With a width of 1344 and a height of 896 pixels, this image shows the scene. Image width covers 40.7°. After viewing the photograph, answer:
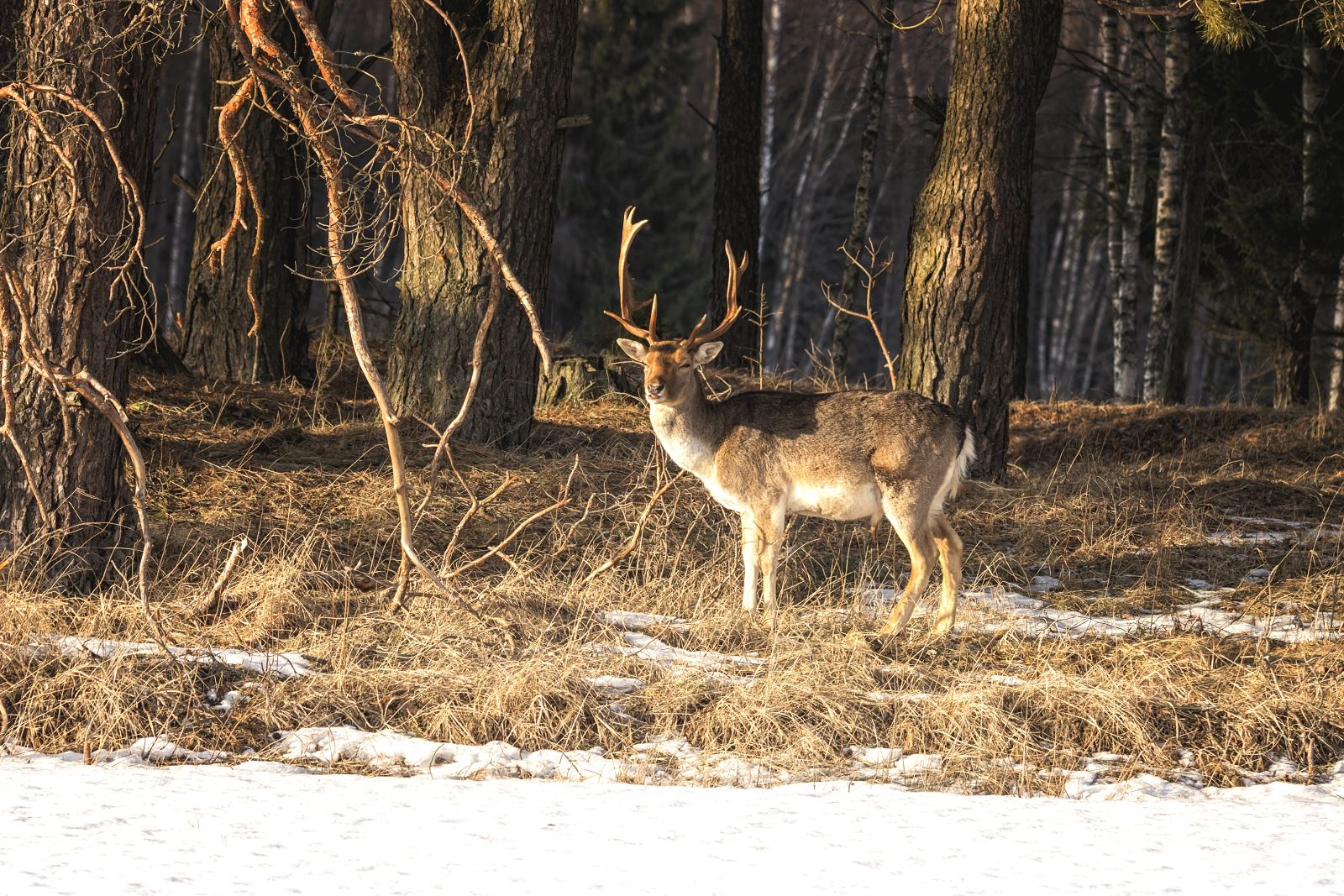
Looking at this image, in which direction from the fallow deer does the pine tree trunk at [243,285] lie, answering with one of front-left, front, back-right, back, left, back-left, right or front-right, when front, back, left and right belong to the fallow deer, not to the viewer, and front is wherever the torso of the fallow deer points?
front-right

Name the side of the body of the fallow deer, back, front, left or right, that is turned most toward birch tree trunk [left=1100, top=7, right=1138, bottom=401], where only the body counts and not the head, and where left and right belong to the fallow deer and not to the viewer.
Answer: right

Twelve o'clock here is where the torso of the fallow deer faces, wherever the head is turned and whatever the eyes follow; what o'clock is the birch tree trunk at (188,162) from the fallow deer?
The birch tree trunk is roughly at 2 o'clock from the fallow deer.

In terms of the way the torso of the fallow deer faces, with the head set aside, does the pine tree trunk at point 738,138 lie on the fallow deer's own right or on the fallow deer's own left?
on the fallow deer's own right

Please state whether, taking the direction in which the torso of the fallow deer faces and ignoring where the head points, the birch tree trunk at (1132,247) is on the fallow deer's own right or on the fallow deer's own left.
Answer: on the fallow deer's own right

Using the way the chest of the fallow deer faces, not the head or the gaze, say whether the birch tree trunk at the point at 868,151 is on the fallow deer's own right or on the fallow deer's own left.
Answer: on the fallow deer's own right

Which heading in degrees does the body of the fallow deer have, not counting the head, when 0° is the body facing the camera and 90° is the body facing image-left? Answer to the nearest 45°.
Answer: approximately 90°

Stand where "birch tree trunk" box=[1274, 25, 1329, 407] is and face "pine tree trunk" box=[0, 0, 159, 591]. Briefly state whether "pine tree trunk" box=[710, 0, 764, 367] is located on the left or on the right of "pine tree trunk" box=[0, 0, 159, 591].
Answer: right

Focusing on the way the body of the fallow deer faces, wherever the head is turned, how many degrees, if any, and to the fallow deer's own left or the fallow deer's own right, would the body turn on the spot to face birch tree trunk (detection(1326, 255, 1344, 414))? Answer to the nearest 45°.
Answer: approximately 135° to the fallow deer's own right

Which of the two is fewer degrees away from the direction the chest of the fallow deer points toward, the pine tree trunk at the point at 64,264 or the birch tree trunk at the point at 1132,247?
the pine tree trunk

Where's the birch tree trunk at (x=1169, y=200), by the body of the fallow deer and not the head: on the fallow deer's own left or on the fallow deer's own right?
on the fallow deer's own right

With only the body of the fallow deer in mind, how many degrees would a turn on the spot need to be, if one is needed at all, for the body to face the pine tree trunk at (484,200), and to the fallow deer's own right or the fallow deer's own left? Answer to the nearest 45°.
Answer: approximately 45° to the fallow deer's own right
